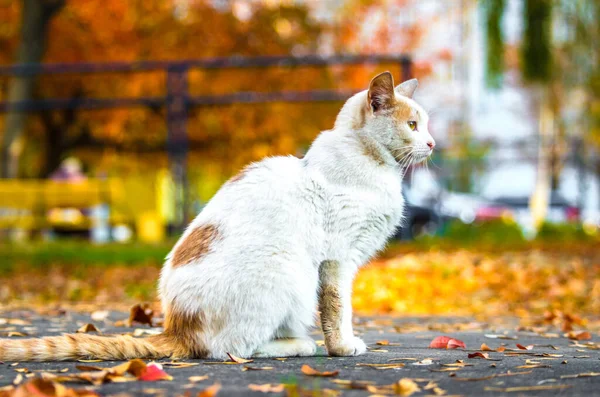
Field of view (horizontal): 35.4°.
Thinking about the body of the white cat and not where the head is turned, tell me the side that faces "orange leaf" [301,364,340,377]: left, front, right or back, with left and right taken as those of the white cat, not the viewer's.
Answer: right

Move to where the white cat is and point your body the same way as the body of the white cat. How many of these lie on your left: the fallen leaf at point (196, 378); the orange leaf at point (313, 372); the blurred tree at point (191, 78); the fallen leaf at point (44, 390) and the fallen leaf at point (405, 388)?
1

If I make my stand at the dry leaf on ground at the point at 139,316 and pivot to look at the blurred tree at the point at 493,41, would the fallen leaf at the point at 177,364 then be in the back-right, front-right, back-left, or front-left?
back-right

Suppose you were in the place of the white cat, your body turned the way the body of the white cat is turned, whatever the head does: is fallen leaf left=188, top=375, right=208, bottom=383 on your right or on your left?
on your right

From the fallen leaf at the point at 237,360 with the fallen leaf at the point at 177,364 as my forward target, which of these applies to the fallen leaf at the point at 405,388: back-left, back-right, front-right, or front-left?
back-left

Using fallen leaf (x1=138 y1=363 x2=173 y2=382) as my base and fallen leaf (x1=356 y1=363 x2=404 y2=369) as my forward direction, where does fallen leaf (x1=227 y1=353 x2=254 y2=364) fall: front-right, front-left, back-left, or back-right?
front-left

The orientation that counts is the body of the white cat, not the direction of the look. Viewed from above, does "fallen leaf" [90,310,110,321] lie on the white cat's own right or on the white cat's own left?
on the white cat's own left

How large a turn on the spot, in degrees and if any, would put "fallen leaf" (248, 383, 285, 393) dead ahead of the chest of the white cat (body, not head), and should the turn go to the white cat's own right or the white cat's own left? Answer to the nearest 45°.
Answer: approximately 90° to the white cat's own right

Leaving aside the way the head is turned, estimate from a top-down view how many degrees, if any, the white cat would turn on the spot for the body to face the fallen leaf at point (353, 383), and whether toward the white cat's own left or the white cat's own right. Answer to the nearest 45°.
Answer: approximately 90° to the white cat's own right

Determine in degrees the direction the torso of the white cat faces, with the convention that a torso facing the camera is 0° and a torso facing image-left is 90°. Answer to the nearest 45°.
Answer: approximately 270°

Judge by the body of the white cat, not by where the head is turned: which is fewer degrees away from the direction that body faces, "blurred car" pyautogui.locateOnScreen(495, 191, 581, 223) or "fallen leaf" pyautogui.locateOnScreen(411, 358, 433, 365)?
the fallen leaf

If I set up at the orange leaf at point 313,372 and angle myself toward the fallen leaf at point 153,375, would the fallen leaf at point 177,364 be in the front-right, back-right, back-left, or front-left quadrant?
front-right
